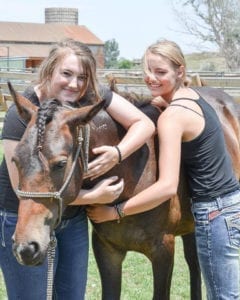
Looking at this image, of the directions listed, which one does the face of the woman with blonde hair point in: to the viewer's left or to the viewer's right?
to the viewer's left

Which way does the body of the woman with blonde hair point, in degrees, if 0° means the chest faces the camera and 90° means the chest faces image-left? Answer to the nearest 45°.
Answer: approximately 90°
